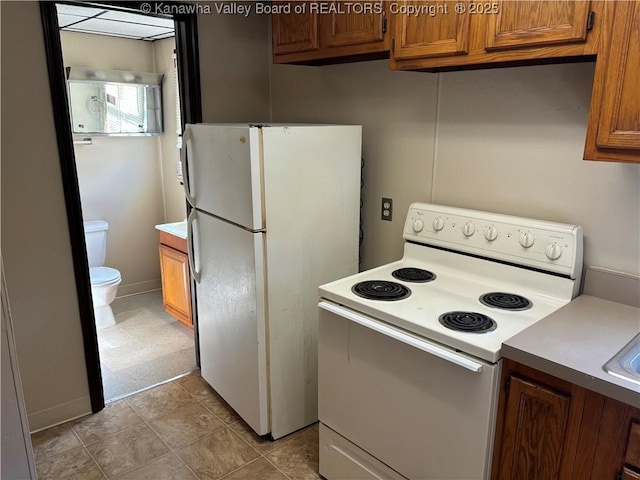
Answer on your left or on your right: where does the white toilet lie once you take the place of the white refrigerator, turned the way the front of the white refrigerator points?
on your right

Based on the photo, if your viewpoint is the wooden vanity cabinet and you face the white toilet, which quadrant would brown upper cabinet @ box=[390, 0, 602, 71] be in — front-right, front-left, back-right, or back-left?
back-left

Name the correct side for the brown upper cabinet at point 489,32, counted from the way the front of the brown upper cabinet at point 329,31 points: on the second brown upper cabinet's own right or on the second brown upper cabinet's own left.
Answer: on the second brown upper cabinet's own left

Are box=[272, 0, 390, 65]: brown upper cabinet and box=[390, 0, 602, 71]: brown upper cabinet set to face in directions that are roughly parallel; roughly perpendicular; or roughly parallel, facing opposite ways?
roughly parallel

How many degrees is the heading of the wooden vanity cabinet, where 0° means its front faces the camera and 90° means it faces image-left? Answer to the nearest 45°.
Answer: approximately 45°

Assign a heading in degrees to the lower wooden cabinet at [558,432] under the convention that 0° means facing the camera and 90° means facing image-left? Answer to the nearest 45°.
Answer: approximately 45°

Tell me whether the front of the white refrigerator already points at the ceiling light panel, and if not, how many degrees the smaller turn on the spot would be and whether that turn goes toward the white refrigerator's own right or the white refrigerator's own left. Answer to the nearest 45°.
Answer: approximately 90° to the white refrigerator's own right

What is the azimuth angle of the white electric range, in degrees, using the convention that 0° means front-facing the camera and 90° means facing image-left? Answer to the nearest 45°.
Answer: approximately 45°

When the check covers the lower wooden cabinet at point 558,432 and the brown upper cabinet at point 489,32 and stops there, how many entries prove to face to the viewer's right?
0

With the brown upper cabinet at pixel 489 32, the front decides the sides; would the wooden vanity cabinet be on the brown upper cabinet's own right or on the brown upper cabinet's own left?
on the brown upper cabinet's own right

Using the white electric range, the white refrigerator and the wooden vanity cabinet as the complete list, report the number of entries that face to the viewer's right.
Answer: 0

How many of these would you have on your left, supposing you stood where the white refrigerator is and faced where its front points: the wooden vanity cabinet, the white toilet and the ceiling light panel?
0

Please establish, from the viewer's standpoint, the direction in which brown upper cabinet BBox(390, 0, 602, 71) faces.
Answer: facing the viewer and to the left of the viewer
